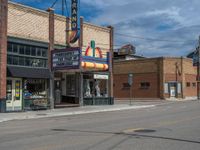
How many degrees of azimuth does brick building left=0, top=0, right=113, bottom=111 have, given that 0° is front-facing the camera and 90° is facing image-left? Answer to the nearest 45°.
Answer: approximately 315°
